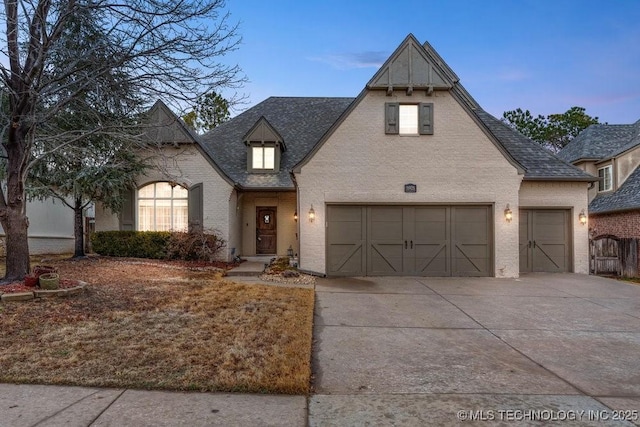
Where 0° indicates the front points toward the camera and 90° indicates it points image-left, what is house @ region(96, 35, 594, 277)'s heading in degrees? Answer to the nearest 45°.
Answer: approximately 0°

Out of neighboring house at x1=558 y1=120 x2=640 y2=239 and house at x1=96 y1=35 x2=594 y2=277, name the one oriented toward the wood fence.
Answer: the neighboring house

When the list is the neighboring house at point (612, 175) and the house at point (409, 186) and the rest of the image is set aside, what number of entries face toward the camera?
2

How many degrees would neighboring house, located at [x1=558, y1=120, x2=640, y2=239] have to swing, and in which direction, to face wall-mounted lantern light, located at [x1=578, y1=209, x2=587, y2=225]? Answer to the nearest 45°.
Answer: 0° — it already faces it

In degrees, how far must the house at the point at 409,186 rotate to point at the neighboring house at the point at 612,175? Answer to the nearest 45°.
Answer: approximately 135° to its left
